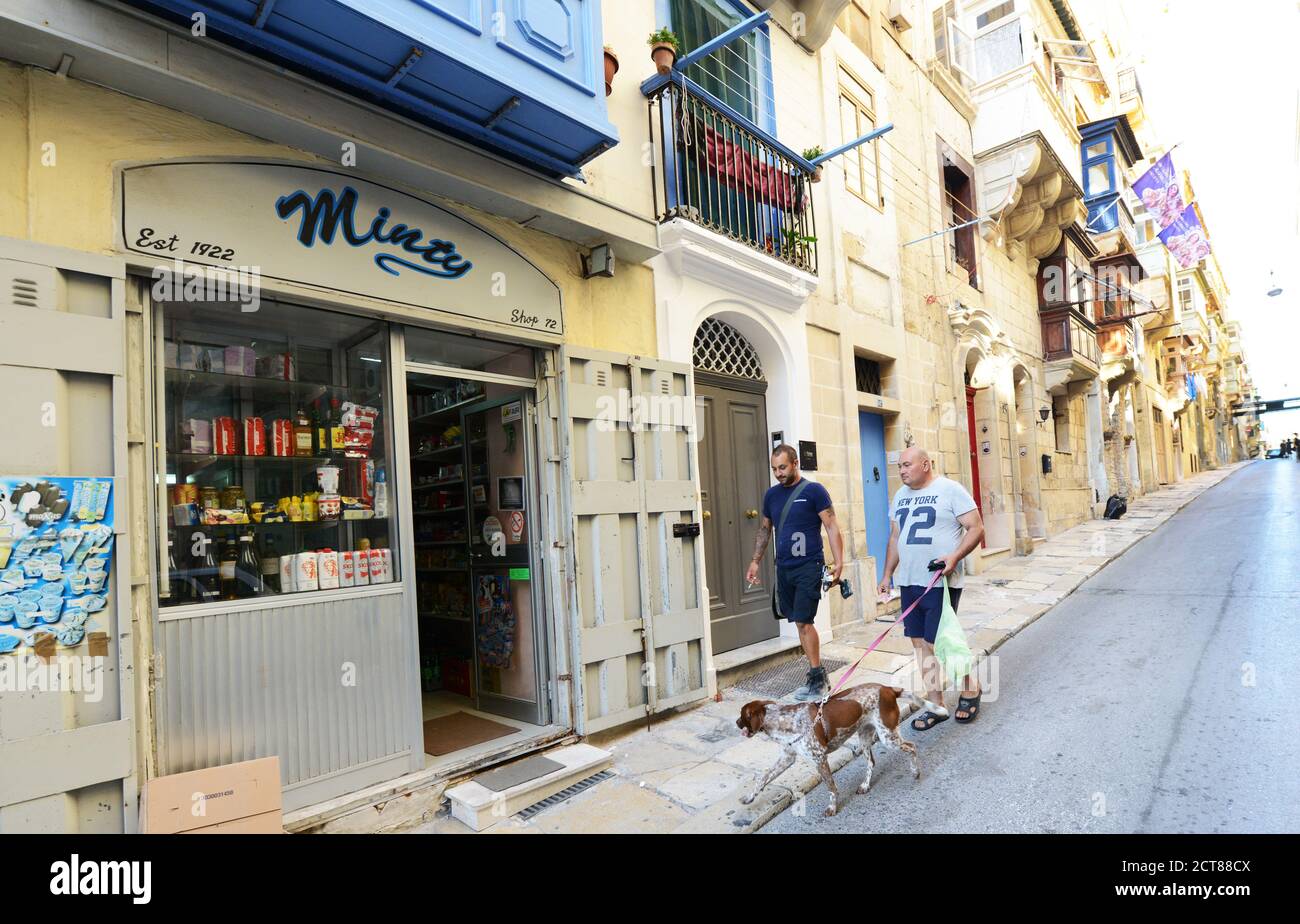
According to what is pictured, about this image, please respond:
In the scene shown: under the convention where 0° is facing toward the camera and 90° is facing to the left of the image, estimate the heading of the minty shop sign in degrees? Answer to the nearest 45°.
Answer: approximately 315°

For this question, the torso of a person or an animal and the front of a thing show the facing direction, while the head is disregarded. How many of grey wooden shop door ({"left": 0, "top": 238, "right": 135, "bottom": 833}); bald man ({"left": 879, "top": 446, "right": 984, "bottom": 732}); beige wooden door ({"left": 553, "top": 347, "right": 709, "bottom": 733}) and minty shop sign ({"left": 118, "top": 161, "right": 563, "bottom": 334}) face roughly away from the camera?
0

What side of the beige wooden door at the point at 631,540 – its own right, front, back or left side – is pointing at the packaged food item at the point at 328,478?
right

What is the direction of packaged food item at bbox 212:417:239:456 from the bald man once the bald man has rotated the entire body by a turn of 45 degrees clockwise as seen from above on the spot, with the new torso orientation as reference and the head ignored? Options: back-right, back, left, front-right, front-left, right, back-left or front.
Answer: front-left

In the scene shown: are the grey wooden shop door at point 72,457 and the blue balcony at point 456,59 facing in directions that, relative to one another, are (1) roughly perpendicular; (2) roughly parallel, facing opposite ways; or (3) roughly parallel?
roughly parallel

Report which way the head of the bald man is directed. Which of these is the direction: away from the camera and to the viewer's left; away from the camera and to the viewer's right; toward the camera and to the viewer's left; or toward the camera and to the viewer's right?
toward the camera and to the viewer's left

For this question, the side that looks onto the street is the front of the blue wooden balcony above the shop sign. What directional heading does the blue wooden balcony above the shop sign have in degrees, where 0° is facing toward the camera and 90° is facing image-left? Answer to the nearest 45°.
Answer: approximately 315°

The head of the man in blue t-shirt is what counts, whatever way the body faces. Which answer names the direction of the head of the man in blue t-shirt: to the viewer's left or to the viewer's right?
to the viewer's left

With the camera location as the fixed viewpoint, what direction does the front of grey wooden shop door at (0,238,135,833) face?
facing the viewer and to the right of the viewer
